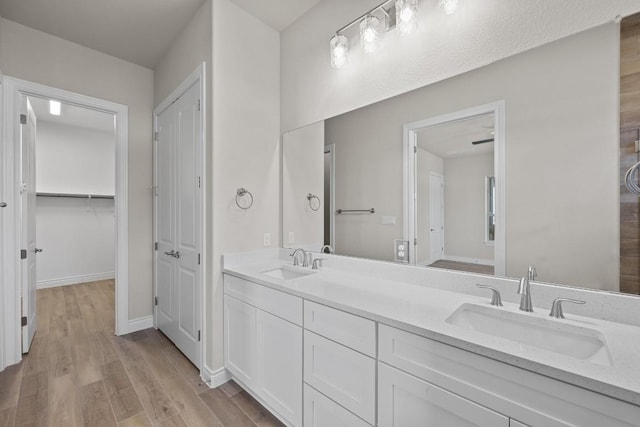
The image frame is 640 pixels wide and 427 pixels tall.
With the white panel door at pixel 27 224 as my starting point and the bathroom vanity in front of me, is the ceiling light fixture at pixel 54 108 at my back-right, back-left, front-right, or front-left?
back-left

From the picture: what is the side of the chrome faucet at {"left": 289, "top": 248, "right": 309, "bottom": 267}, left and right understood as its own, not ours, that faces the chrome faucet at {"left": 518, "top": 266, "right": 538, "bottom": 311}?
left

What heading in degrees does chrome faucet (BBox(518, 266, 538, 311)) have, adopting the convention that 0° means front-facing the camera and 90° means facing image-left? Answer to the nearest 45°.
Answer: approximately 45°

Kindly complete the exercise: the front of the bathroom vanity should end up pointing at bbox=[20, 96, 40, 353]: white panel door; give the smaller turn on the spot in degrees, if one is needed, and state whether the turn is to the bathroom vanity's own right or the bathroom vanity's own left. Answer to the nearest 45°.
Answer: approximately 45° to the bathroom vanity's own right

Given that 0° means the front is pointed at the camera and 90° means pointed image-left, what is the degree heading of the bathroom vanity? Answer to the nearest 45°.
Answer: approximately 45°

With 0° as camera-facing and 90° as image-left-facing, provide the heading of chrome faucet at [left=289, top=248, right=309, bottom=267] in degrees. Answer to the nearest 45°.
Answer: approximately 45°
